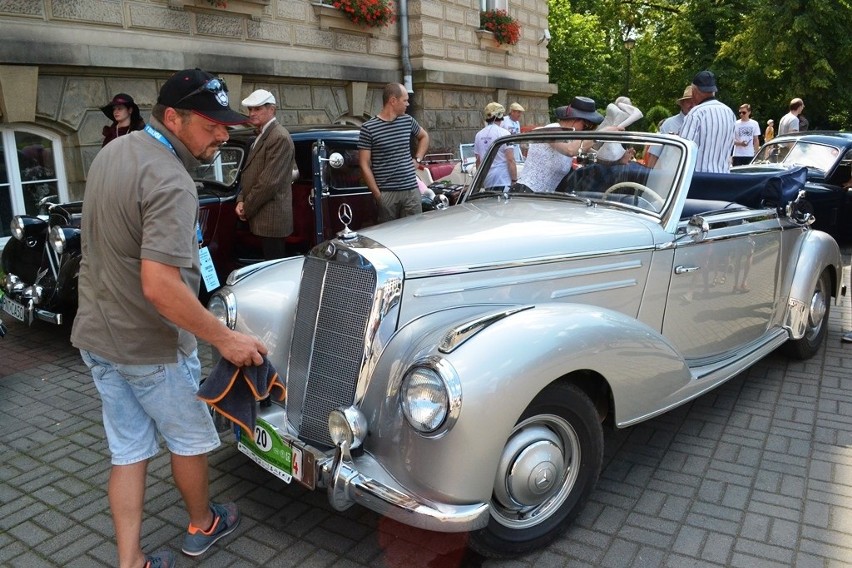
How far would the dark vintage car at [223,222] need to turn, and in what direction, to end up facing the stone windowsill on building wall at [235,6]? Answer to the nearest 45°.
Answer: approximately 135° to its right

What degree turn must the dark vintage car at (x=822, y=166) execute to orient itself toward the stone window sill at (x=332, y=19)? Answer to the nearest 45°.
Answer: approximately 45° to its right

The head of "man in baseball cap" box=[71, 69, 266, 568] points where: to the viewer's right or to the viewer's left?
to the viewer's right

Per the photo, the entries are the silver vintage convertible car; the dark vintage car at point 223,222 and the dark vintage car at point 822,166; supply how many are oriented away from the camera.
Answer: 0

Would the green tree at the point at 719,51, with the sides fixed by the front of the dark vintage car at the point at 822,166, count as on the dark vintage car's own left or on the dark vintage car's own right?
on the dark vintage car's own right

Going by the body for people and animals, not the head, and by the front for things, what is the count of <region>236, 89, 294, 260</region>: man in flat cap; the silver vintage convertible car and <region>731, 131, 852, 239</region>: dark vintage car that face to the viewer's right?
0

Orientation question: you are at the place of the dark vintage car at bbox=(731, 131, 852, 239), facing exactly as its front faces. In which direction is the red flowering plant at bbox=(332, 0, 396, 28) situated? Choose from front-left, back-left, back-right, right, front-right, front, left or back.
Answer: front-right

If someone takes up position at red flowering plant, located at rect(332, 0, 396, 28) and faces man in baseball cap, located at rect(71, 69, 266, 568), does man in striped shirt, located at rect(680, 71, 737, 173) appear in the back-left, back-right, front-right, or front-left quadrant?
front-left

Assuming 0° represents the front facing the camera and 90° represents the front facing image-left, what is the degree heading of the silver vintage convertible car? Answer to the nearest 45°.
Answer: approximately 45°

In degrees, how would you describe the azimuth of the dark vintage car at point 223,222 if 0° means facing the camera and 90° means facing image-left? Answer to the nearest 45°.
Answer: approximately 45°

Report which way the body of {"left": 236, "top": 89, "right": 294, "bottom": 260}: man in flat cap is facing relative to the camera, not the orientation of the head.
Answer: to the viewer's left

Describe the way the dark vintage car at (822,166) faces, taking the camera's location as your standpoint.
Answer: facing the viewer and to the left of the viewer

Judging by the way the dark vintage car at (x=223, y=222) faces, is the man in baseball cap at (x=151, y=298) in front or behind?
in front

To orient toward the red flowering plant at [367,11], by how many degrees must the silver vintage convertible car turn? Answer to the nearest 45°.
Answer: approximately 135° to its right

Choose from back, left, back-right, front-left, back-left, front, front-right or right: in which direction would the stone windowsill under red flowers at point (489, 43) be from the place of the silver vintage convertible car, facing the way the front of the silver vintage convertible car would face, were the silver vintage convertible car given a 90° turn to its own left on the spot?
back-left
